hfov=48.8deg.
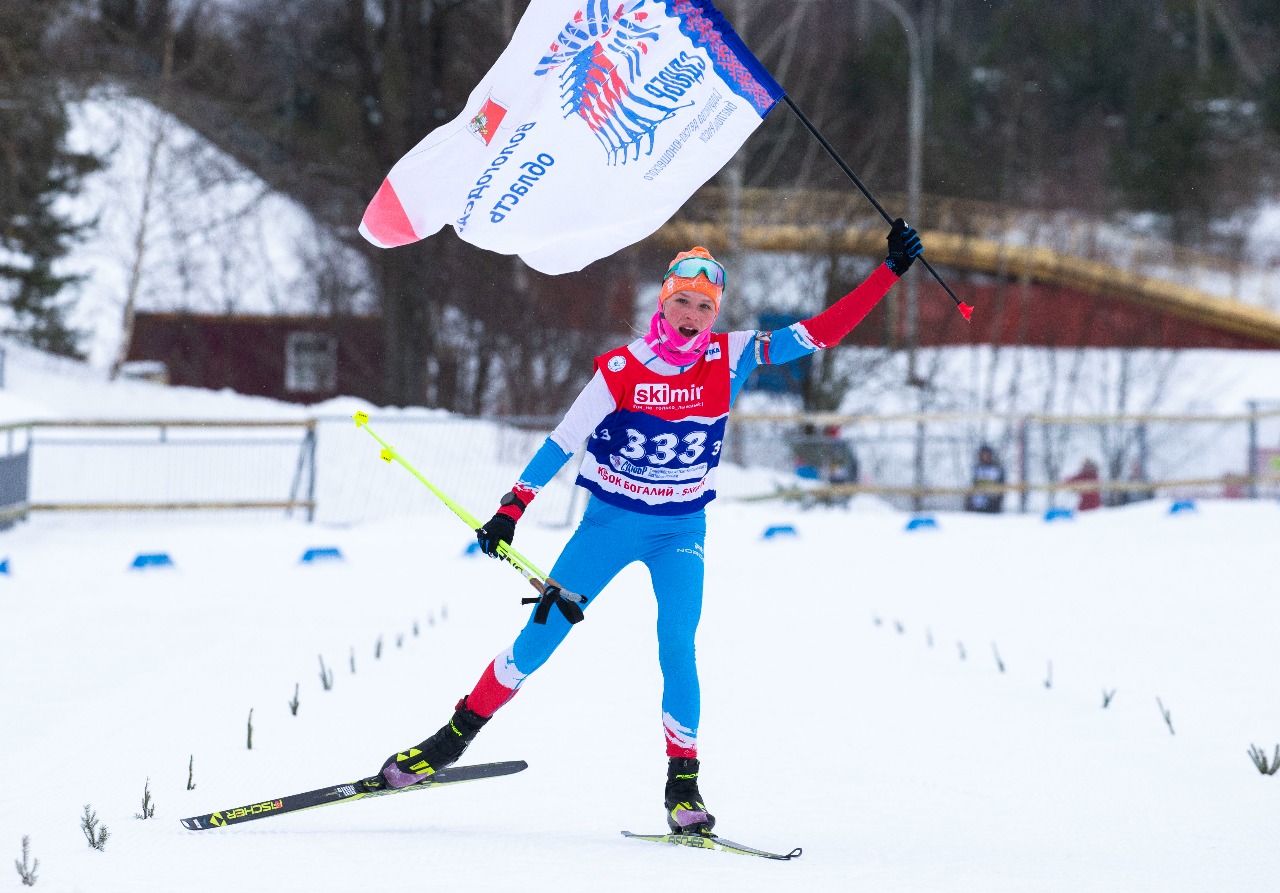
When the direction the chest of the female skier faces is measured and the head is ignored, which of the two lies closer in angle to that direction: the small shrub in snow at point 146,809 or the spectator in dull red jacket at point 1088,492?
the small shrub in snow

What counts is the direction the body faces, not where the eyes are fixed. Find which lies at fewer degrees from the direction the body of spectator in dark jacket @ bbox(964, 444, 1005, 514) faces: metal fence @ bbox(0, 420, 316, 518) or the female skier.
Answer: the female skier

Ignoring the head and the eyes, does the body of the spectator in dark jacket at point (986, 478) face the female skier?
yes

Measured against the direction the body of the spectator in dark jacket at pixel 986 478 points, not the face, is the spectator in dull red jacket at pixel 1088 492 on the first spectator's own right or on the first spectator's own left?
on the first spectator's own left

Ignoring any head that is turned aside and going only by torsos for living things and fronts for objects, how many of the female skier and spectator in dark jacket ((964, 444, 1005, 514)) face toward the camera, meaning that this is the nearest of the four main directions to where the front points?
2

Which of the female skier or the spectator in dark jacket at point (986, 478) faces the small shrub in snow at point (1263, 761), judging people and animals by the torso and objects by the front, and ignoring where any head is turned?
the spectator in dark jacket
